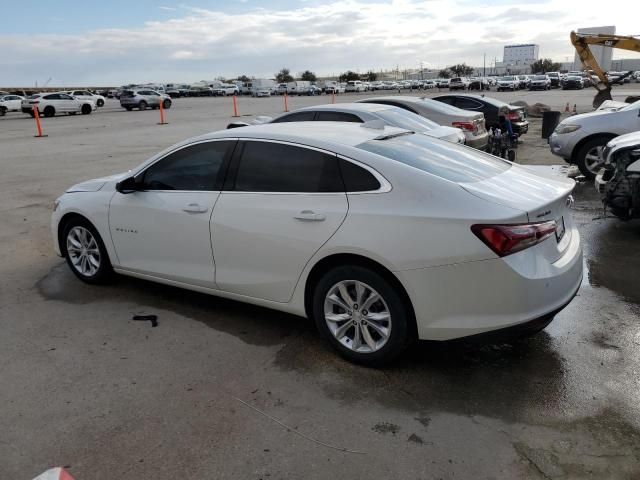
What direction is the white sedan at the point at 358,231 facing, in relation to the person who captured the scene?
facing away from the viewer and to the left of the viewer

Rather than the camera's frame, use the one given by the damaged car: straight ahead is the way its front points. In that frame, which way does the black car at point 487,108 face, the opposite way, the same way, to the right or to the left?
to the right

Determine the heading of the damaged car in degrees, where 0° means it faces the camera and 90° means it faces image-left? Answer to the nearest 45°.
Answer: approximately 45°

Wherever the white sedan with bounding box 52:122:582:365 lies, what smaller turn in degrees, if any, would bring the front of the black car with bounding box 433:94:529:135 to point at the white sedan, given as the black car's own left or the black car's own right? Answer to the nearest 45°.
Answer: approximately 135° to the black car's own left

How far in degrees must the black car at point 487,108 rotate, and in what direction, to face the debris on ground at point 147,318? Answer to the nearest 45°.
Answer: approximately 135° to its left

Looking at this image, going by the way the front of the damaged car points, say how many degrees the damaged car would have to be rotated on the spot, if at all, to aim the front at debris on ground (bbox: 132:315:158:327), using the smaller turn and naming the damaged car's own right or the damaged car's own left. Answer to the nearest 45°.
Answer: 0° — it already faces it

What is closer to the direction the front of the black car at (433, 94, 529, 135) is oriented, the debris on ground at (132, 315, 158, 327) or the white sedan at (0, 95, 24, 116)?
the white sedan

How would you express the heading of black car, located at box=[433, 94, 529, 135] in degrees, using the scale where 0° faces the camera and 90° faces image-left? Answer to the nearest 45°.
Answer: approximately 135°

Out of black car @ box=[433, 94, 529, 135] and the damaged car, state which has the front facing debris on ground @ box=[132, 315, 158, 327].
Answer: the damaged car

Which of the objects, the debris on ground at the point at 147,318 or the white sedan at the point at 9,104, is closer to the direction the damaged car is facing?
the debris on ground
